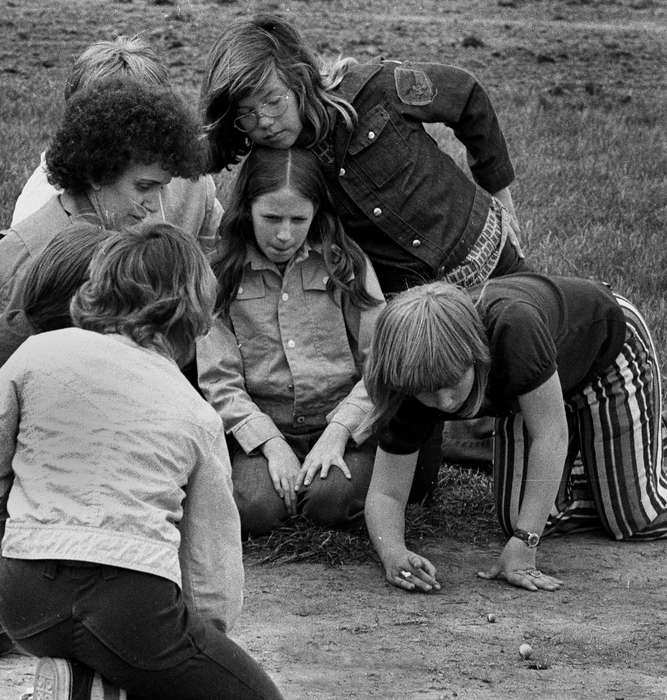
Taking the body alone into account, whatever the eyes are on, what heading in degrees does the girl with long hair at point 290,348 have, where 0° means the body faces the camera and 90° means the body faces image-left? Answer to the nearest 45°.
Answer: approximately 0°

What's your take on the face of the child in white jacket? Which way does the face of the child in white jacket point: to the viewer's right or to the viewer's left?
to the viewer's right

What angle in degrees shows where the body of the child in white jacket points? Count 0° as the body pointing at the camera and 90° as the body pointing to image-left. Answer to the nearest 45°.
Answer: approximately 225°

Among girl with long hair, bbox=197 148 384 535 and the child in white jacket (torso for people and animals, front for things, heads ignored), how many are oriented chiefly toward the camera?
1

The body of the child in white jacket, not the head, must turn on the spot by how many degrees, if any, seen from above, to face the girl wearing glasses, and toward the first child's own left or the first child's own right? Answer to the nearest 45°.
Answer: approximately 45° to the first child's own left

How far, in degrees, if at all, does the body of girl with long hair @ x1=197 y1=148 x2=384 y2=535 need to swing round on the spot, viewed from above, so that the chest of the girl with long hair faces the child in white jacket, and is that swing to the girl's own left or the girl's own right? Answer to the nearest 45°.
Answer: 0° — they already face them
